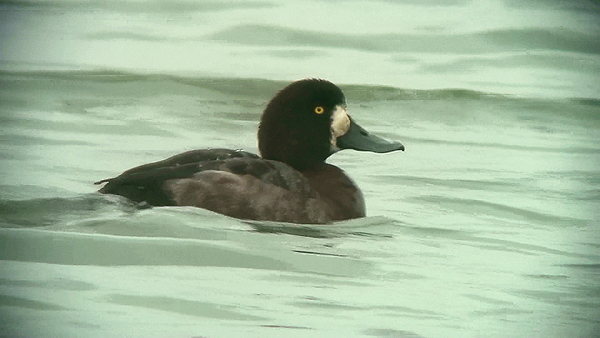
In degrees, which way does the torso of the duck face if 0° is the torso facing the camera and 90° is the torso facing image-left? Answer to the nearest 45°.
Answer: approximately 270°
